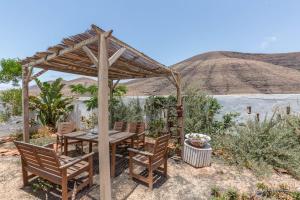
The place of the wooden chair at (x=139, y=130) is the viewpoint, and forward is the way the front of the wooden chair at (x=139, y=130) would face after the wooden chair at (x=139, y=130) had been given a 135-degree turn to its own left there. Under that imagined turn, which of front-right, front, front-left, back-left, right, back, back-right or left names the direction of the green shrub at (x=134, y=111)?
left

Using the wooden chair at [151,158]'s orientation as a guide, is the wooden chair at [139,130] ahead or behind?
ahead

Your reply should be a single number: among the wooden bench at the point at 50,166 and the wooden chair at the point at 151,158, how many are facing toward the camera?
0

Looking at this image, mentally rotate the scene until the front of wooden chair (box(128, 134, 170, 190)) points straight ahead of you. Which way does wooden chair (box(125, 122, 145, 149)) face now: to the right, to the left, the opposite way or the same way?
to the left

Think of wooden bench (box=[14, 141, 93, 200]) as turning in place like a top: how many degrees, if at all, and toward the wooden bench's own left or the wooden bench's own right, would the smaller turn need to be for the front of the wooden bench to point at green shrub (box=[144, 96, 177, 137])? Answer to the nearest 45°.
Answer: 0° — it already faces it

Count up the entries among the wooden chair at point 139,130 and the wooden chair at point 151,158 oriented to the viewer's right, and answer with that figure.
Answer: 0

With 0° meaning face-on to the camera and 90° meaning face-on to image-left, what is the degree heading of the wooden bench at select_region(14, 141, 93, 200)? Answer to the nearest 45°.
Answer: approximately 225°

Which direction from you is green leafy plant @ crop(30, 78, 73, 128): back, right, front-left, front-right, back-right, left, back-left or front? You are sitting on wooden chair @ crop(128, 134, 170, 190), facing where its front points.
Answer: front

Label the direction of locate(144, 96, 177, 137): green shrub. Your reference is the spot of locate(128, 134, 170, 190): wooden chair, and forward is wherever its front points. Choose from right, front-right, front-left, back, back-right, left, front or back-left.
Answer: front-right

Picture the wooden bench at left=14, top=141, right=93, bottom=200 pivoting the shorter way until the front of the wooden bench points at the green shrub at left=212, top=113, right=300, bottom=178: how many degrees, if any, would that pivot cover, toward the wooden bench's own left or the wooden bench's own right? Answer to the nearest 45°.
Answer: approximately 45° to the wooden bench's own right

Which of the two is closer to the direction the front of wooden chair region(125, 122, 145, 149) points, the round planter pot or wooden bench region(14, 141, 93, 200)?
the wooden bench

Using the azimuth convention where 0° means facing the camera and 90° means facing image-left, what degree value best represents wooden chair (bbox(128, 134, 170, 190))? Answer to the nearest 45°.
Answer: approximately 135°

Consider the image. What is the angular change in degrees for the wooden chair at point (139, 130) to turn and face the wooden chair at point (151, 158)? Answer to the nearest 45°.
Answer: approximately 45° to its left

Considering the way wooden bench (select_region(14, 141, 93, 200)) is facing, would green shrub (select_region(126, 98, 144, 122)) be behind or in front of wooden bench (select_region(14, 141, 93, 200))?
in front
